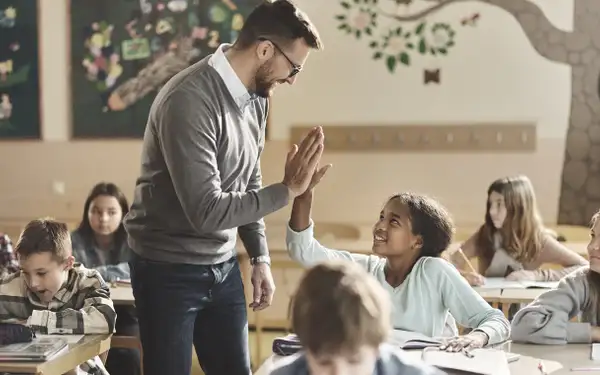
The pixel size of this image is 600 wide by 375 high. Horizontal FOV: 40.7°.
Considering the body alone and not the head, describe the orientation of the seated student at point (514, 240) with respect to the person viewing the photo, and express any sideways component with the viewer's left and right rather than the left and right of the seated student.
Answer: facing the viewer and to the left of the viewer

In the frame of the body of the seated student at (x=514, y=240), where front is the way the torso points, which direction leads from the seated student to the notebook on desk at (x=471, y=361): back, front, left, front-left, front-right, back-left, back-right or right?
front-left

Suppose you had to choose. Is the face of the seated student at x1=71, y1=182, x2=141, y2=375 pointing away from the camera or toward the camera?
toward the camera

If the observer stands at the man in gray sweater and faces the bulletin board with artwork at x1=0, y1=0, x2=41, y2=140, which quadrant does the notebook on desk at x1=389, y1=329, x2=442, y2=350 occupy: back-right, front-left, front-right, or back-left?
back-right

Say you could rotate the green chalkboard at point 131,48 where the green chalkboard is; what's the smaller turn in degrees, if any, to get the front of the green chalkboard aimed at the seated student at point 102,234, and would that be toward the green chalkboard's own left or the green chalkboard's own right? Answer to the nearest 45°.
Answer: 0° — it already faces them

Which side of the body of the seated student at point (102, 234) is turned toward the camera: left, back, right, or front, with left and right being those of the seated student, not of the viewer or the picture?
front

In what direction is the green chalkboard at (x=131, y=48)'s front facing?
toward the camera

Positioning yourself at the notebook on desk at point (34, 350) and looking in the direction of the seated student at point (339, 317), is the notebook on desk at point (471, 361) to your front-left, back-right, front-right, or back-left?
front-left

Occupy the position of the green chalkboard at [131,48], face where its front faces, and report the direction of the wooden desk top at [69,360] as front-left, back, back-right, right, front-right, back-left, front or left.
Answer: front

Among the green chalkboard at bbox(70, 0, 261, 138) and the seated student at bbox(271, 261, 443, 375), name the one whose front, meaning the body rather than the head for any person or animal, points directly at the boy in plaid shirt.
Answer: the green chalkboard

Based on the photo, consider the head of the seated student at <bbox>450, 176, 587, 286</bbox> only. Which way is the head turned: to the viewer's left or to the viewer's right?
to the viewer's left

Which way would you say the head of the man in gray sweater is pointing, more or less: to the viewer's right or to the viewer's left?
to the viewer's right

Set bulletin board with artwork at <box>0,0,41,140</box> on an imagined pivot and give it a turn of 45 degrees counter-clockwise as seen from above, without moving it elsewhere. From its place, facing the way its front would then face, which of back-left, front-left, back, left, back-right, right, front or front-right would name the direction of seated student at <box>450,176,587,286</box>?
front

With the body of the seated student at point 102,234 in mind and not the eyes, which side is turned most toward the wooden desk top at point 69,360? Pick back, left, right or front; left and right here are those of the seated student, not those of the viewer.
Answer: front

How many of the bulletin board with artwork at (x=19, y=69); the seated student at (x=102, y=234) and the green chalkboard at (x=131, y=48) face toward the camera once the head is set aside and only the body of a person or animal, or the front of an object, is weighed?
3

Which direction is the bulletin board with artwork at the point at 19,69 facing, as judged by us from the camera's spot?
facing the viewer
